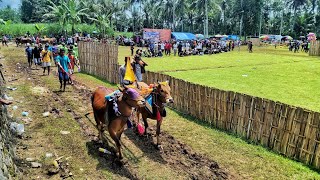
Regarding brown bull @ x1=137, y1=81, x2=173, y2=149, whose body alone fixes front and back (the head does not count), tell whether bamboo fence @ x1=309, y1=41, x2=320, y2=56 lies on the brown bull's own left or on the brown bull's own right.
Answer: on the brown bull's own left

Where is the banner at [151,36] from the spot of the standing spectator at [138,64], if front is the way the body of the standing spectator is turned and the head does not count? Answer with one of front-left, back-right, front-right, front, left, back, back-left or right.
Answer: back-left

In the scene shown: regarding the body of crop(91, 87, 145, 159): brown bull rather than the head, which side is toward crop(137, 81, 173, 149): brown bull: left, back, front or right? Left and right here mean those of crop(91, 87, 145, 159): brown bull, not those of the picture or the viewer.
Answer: left

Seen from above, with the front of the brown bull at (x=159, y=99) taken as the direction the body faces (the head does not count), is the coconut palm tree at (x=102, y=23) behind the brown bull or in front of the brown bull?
behind

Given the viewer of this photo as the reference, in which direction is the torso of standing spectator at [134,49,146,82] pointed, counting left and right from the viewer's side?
facing the viewer and to the right of the viewer

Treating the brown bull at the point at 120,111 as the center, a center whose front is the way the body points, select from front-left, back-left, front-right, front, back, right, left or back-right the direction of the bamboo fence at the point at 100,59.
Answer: back-left

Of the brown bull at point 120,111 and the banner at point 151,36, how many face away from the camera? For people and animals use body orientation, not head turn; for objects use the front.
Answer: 0

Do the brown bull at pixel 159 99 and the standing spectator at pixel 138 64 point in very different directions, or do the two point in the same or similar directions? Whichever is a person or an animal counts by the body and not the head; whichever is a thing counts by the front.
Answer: same or similar directions

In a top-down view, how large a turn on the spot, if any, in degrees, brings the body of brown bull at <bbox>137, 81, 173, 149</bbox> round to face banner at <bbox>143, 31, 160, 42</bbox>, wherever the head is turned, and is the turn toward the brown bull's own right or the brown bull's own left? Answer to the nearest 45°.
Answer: approximately 135° to the brown bull's own left

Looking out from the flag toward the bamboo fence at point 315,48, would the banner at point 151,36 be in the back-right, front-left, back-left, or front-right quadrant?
front-left

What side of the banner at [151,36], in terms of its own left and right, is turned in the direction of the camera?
front

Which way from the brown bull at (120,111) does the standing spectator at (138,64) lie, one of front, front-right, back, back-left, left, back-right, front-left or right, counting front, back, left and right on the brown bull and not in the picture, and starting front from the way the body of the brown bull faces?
back-left

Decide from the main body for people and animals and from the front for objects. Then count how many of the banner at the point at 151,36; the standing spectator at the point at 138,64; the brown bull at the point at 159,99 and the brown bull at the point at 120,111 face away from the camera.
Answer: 0

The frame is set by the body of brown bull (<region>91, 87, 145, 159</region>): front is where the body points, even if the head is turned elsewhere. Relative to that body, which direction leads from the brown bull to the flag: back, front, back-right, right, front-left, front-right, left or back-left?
back-left

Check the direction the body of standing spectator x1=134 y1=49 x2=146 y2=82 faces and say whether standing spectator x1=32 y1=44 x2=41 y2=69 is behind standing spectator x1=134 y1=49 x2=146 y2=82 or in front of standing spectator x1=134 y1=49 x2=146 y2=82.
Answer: behind
